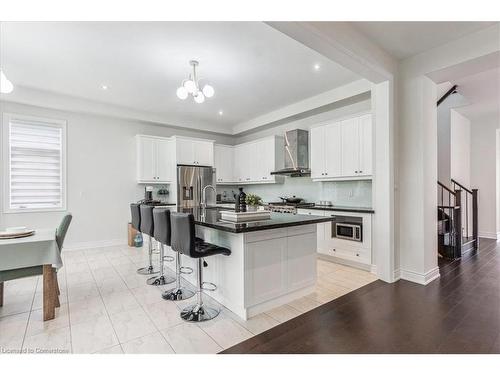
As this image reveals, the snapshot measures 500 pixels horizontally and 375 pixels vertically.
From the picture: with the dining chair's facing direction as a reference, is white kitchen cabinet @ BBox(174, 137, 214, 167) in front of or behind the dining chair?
behind

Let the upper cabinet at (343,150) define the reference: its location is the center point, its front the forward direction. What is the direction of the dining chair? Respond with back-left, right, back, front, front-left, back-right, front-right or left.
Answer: front

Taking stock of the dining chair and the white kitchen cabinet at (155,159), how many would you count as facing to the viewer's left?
1

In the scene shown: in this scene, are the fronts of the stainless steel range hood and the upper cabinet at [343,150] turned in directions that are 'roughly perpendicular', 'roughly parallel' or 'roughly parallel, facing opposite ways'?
roughly parallel

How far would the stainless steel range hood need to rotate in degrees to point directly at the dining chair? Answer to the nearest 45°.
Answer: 0° — it already faces it

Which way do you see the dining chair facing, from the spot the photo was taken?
facing to the left of the viewer

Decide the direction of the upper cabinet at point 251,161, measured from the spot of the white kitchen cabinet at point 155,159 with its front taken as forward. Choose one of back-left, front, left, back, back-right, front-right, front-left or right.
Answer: front-left

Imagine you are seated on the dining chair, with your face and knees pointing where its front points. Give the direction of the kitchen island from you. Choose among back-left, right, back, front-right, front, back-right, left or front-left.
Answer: back-left

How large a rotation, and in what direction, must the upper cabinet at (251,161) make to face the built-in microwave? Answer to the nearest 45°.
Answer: approximately 90° to its left

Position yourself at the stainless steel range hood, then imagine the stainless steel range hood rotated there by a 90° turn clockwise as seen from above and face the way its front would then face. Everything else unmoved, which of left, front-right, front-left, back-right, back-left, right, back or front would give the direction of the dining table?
left

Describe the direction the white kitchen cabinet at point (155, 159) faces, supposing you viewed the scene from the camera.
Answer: facing the viewer and to the right of the viewer

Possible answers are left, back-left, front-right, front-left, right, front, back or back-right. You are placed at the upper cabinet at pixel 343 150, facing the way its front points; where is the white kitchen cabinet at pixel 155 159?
front-right

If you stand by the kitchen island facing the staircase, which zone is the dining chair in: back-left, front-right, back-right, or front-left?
back-left

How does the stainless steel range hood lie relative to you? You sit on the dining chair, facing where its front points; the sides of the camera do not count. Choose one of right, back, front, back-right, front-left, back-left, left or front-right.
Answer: back

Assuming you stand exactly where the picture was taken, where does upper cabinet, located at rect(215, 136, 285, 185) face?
facing the viewer and to the left of the viewer
